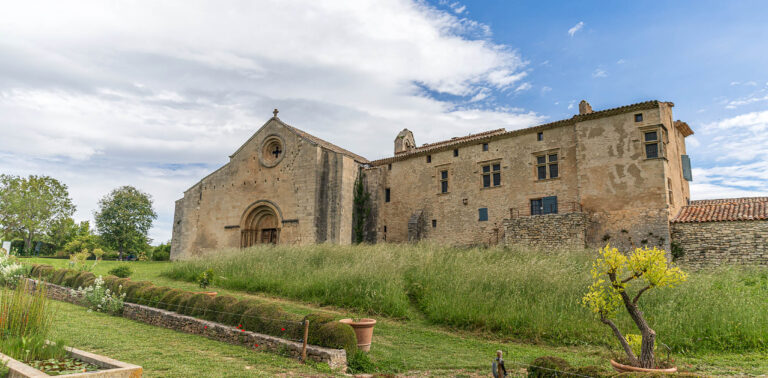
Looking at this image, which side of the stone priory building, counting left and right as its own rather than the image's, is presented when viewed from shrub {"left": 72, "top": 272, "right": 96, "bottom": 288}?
front

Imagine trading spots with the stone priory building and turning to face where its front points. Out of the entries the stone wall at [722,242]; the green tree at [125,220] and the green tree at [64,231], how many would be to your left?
1

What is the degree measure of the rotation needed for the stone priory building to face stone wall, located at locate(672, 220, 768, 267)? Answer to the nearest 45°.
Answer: approximately 90° to its left

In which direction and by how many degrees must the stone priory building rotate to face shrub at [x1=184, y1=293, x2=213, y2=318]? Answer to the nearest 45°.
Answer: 0° — it already faces it

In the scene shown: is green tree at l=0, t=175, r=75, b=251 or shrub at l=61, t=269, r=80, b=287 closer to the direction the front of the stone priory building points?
the shrub

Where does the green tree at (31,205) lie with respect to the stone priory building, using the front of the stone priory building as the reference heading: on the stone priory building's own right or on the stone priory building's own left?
on the stone priory building's own right

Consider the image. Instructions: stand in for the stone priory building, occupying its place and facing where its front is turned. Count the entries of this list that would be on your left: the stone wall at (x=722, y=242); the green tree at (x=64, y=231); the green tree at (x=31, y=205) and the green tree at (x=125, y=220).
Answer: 1

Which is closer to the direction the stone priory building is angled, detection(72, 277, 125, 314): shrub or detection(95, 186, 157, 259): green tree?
the shrub

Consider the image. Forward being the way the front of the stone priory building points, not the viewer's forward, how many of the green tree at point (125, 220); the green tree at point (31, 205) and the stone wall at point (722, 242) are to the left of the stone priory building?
1

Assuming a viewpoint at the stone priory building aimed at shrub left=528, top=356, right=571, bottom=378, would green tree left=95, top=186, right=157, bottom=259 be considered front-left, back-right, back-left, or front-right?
back-right

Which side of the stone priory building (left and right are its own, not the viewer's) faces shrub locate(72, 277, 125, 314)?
front

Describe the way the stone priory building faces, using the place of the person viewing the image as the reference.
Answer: facing the viewer and to the left of the viewer

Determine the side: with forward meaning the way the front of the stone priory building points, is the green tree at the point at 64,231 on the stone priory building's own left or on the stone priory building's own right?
on the stone priory building's own right

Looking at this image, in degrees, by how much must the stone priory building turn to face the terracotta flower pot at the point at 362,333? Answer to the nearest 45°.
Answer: approximately 45° to its left

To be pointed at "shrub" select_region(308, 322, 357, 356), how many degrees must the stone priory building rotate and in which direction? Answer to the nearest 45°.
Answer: approximately 45° to its left
